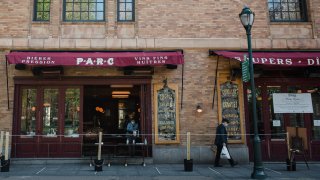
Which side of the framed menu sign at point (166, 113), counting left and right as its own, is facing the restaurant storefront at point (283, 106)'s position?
left

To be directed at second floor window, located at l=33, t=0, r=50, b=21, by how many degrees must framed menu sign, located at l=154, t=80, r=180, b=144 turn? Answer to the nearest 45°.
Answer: approximately 90° to its right

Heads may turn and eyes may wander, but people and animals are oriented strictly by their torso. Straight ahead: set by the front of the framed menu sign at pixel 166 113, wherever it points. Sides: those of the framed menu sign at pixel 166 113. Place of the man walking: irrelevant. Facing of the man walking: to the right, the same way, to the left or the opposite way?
to the left

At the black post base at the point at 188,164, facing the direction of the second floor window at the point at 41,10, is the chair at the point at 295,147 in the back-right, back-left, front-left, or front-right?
back-right

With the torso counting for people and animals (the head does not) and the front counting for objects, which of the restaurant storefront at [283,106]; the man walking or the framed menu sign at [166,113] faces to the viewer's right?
the man walking

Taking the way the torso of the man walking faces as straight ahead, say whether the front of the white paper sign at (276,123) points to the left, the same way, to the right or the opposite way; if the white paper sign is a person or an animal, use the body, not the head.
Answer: to the right

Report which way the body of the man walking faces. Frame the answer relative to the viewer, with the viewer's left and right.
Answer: facing to the right of the viewer

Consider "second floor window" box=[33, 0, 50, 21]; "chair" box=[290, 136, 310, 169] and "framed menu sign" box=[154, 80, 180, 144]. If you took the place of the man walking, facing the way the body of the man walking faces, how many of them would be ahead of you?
1
